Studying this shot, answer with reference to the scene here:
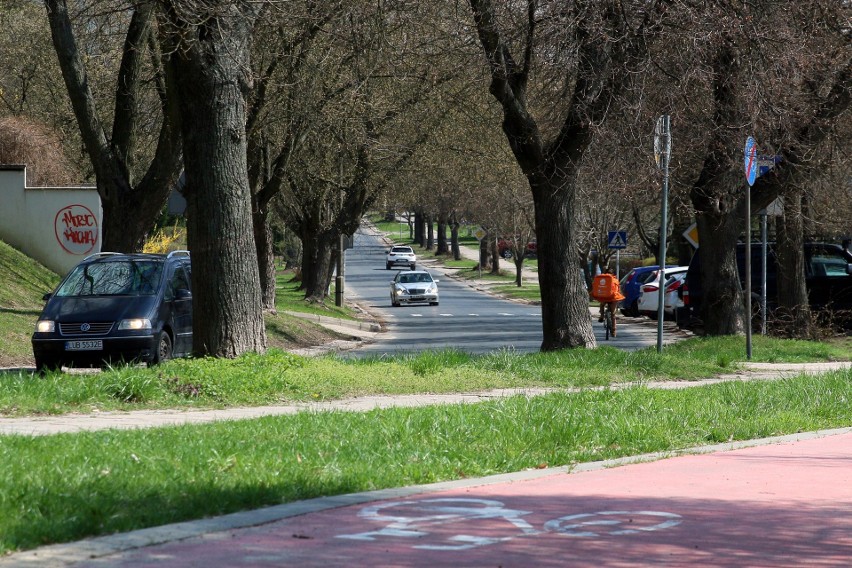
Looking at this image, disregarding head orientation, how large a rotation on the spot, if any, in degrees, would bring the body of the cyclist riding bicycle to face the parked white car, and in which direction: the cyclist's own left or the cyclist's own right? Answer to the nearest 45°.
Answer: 0° — they already face it

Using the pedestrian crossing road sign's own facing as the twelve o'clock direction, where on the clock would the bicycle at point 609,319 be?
The bicycle is roughly at 12 o'clock from the pedestrian crossing road sign.

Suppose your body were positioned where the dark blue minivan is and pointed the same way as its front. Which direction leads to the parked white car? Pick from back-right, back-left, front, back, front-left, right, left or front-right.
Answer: back

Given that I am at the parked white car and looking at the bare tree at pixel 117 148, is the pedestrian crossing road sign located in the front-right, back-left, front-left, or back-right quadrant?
back-right

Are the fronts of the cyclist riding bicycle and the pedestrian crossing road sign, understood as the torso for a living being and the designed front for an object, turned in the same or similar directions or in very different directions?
very different directions

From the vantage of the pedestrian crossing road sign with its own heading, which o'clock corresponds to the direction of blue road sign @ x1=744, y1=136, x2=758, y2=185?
The blue road sign is roughly at 12 o'clock from the pedestrian crossing road sign.

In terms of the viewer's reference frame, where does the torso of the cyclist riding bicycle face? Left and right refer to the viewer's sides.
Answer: facing away from the viewer

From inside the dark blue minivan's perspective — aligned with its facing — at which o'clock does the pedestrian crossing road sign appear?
The pedestrian crossing road sign is roughly at 6 o'clock from the dark blue minivan.

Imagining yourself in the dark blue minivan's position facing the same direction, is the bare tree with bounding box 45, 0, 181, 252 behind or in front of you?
behind

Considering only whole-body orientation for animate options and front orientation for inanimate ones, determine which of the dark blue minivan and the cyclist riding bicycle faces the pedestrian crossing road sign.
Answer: the cyclist riding bicycle

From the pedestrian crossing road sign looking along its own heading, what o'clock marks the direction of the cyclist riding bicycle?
The cyclist riding bicycle is roughly at 12 o'clock from the pedestrian crossing road sign.
